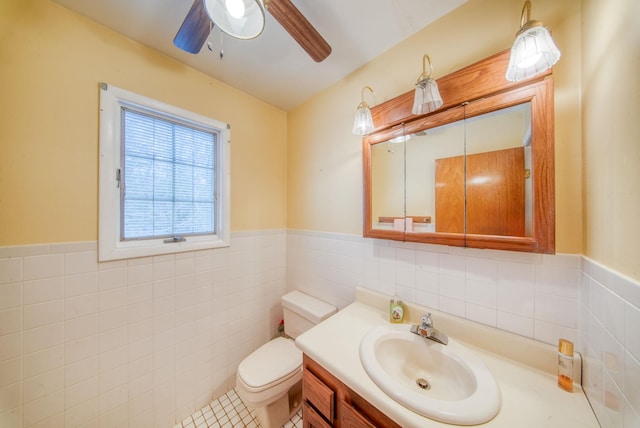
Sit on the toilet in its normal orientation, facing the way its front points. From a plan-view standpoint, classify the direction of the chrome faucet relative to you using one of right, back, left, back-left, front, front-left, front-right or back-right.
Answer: left

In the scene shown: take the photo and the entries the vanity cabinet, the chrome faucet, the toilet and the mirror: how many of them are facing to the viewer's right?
0

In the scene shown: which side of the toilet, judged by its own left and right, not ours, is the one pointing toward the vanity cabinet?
left

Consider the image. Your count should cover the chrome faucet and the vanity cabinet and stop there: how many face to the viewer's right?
0

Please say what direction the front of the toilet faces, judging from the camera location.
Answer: facing the viewer and to the left of the viewer

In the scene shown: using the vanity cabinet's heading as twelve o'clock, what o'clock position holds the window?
The window is roughly at 2 o'clock from the vanity cabinet.
